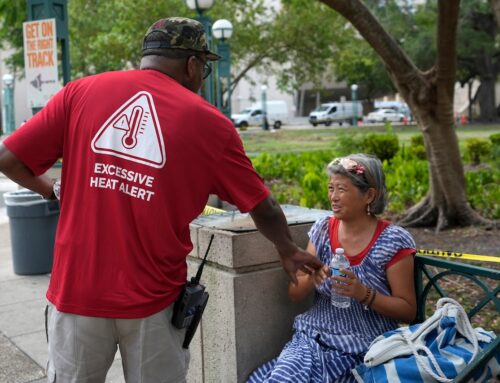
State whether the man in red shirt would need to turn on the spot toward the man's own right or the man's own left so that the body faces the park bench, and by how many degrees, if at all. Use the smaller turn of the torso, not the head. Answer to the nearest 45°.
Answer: approximately 45° to the man's own right

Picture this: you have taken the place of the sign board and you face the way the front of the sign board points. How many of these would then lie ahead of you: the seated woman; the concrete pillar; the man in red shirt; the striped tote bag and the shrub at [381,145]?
4

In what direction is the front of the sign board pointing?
toward the camera

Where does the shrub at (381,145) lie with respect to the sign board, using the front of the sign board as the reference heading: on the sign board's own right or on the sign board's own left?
on the sign board's own left

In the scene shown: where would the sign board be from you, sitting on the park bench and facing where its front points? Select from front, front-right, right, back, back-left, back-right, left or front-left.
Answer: right

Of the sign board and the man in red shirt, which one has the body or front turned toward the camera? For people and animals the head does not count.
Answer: the sign board

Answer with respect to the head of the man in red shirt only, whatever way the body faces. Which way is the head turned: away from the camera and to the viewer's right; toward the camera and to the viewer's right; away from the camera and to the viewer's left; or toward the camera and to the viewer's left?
away from the camera and to the viewer's right

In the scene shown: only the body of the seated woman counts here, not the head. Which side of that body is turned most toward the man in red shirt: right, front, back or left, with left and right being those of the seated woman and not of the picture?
front

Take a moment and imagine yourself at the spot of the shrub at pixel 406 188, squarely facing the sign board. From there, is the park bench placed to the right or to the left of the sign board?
left

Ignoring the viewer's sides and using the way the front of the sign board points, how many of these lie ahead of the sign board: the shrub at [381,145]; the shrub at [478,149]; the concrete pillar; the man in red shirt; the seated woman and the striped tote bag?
4

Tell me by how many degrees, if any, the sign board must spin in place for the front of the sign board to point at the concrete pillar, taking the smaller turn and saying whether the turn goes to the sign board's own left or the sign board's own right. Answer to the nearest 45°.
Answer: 0° — it already faces it

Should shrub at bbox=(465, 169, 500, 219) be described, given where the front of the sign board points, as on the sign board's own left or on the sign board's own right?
on the sign board's own left

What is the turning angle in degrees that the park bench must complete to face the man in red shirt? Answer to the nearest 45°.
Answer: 0° — it already faces them

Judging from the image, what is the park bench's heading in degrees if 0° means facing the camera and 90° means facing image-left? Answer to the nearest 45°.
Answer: approximately 45°

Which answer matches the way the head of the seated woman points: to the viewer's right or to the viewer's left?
to the viewer's left

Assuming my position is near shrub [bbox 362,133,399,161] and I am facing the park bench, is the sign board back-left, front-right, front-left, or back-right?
front-right

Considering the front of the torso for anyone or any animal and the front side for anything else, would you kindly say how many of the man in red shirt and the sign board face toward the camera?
1
